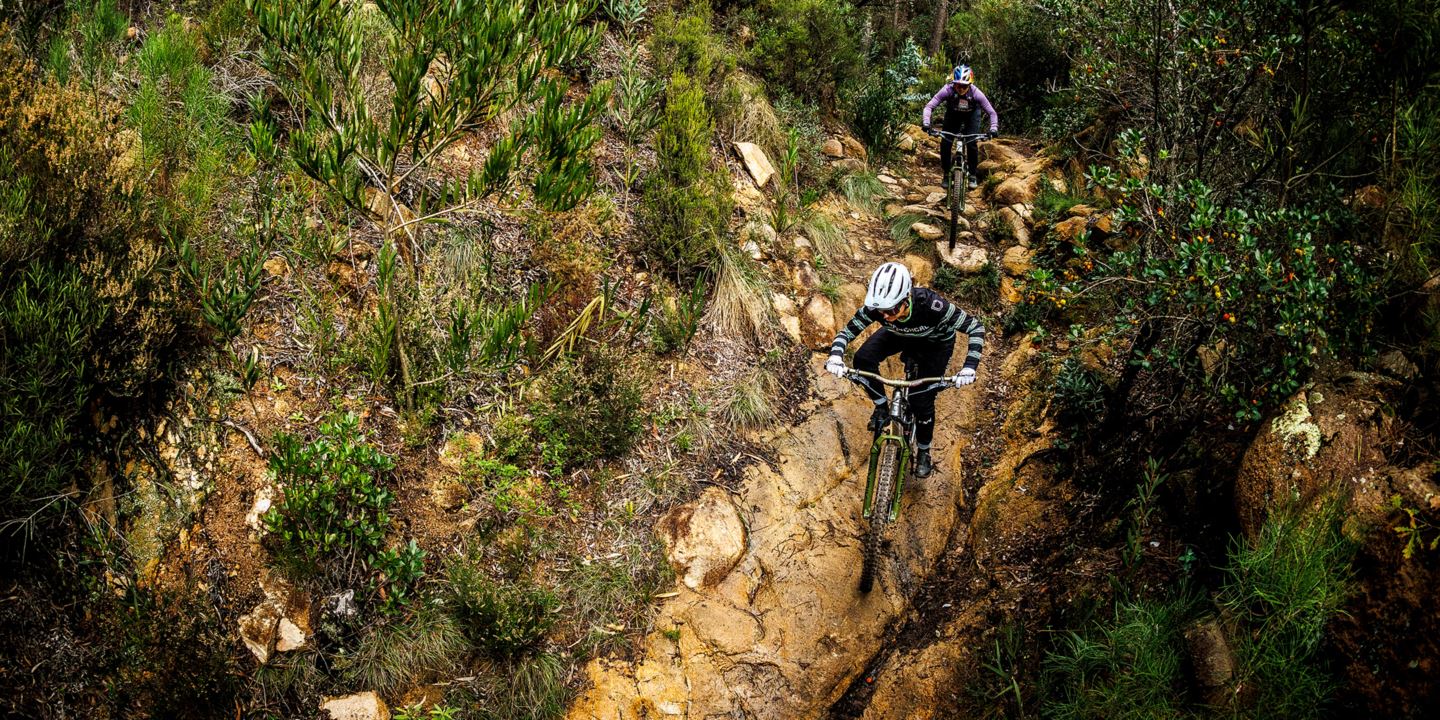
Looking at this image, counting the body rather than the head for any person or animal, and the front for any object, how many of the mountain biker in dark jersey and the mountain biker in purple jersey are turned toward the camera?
2

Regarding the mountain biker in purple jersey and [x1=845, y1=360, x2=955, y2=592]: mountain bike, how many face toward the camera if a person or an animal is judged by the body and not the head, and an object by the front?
2

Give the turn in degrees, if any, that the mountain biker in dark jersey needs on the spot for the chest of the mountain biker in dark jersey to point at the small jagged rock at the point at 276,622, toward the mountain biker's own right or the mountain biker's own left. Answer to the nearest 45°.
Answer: approximately 45° to the mountain biker's own right

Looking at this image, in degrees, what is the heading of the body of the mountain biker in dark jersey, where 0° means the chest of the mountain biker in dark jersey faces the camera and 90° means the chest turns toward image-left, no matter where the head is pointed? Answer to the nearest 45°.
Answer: approximately 0°

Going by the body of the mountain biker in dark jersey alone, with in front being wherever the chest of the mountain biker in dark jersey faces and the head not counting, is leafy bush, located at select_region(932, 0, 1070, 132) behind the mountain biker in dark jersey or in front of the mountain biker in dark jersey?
behind

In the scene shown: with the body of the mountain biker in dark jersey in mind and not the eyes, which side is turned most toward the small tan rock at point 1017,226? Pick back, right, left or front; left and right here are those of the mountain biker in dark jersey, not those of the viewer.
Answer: back

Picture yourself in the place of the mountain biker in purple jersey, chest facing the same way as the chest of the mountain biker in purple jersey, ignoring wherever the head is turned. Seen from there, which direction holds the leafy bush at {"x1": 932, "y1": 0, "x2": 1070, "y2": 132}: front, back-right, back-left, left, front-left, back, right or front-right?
back

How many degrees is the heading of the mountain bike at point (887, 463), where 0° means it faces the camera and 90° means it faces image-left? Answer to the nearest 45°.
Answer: approximately 0°

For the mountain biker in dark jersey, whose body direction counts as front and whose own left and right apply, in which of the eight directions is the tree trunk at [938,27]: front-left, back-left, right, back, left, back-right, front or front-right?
back
